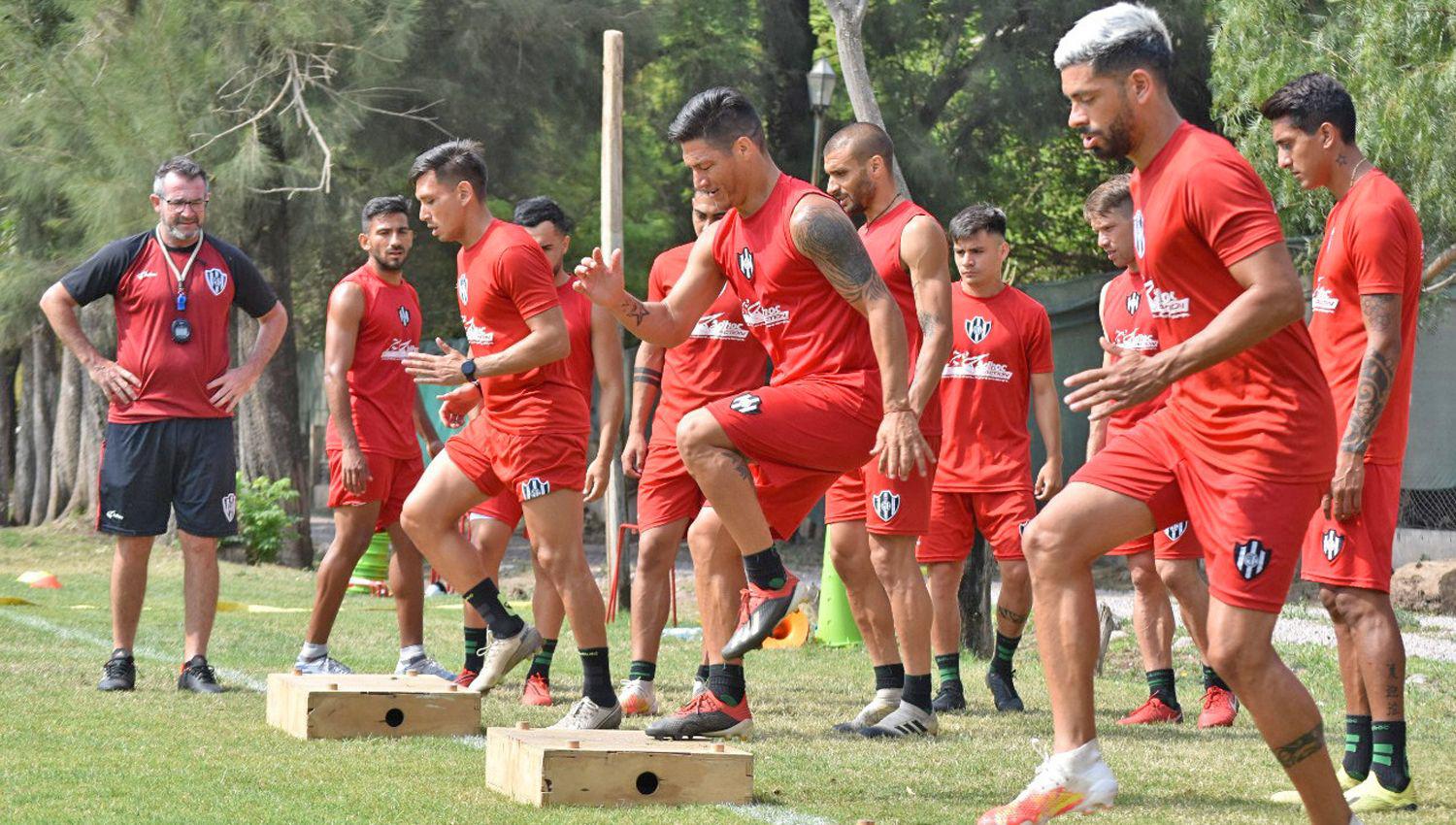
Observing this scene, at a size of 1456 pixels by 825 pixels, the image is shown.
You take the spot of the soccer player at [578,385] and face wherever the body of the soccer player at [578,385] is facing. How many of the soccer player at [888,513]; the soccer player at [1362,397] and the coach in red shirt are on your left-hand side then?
2

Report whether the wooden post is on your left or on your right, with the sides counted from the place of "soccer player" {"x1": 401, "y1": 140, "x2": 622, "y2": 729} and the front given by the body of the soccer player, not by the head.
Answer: on your right

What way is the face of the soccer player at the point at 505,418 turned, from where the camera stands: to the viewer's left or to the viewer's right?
to the viewer's left

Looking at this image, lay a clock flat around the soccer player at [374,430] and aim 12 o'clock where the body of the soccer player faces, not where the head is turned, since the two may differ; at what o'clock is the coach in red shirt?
The coach in red shirt is roughly at 4 o'clock from the soccer player.

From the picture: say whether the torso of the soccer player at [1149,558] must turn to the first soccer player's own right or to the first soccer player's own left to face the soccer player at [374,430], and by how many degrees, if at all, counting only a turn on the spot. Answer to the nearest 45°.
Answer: approximately 45° to the first soccer player's own right

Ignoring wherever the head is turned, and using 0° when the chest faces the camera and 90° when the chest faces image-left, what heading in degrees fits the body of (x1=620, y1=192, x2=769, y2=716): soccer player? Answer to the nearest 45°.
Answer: approximately 0°

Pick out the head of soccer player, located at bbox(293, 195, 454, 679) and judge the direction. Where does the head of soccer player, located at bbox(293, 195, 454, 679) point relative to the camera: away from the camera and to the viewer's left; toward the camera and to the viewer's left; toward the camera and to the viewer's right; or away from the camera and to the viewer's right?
toward the camera and to the viewer's right

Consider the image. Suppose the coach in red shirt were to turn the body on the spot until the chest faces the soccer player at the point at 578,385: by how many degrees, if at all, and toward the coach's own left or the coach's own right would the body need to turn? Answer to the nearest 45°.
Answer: approximately 90° to the coach's own left

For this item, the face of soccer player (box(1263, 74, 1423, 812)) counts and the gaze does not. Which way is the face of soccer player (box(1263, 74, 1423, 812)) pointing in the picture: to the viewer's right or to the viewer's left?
to the viewer's left

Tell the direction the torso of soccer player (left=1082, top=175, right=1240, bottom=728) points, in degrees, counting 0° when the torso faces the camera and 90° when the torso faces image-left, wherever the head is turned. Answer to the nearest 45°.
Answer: approximately 45°
